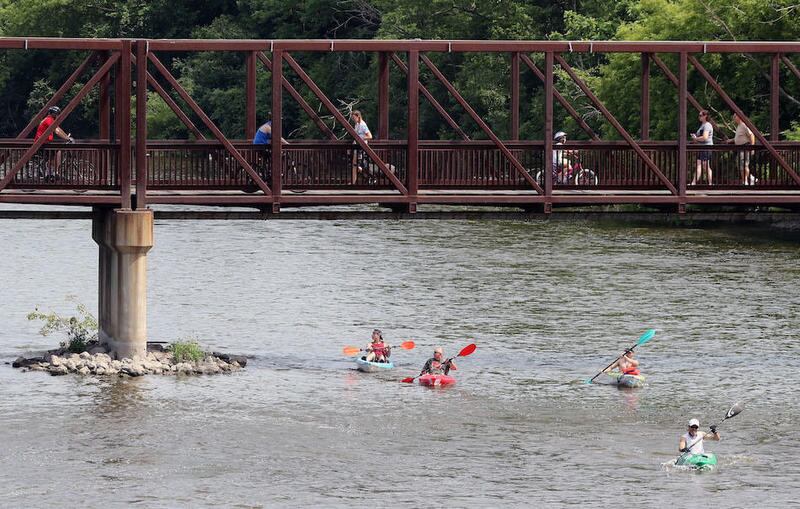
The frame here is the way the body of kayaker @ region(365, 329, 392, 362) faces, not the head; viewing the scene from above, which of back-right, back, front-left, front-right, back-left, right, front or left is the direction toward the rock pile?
right

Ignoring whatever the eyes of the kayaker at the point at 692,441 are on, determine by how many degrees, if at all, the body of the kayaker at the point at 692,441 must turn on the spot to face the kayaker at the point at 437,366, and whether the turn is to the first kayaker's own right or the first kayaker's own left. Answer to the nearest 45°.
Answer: approximately 135° to the first kayaker's own right

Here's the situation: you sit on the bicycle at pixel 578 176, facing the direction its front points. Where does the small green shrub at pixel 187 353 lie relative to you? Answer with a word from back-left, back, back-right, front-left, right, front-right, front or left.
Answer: back

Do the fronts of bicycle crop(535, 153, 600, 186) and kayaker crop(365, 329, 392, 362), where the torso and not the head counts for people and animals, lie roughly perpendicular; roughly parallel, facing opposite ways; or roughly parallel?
roughly perpendicular

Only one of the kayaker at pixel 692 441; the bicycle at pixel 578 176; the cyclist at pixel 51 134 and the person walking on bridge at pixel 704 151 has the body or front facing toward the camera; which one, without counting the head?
the kayaker

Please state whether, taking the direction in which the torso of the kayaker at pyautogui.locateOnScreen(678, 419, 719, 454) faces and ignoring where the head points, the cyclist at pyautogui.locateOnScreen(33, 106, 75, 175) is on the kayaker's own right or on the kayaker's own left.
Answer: on the kayaker's own right

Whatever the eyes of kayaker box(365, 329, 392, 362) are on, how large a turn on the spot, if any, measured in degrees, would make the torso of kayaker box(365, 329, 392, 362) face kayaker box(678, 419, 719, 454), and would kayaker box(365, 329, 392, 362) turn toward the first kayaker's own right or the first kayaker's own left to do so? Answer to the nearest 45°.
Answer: approximately 45° to the first kayaker's own left

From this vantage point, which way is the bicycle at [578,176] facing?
to the viewer's right

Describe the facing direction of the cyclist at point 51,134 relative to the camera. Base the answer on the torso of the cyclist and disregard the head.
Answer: to the viewer's right

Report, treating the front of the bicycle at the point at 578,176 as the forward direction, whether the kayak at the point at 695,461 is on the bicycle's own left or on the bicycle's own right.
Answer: on the bicycle's own right
